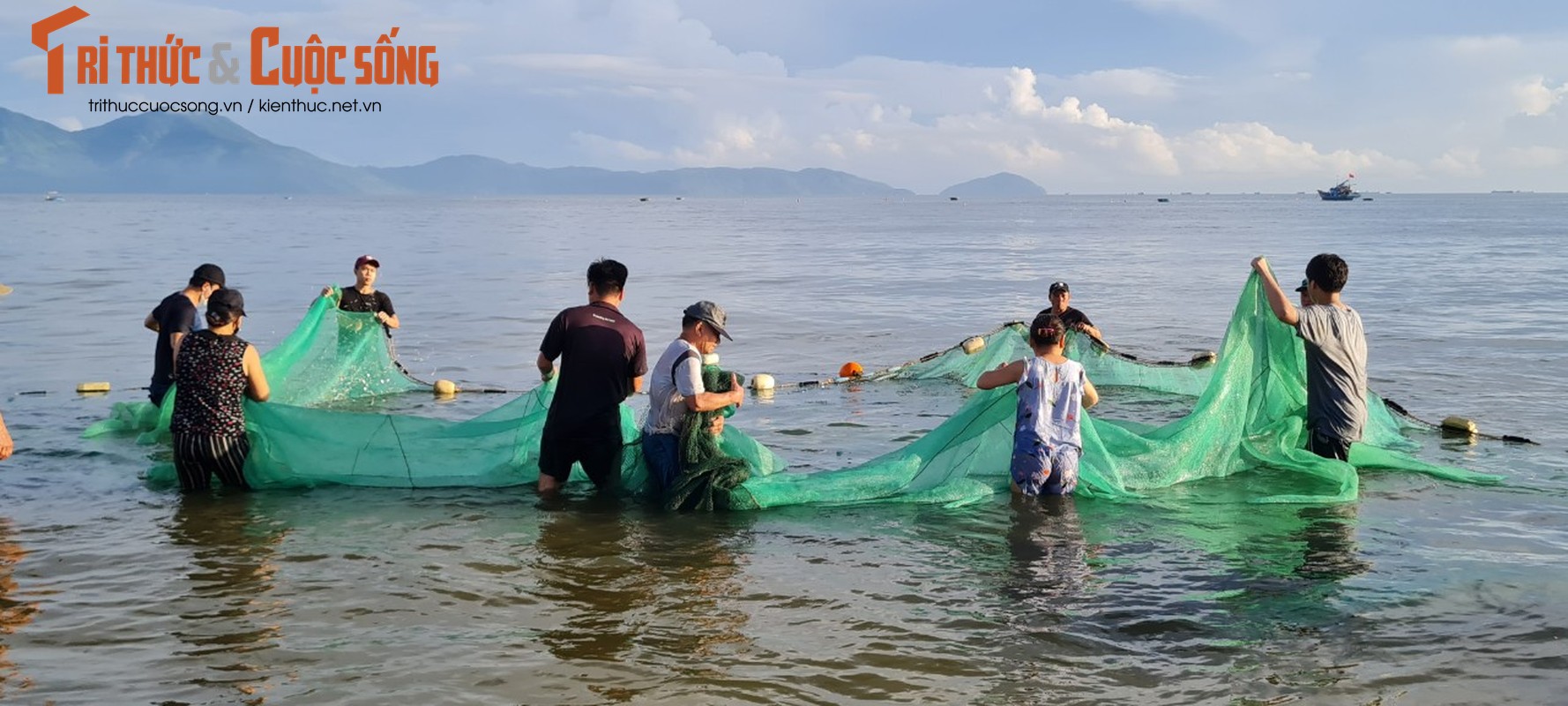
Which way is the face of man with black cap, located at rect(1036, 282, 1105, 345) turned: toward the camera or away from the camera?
toward the camera

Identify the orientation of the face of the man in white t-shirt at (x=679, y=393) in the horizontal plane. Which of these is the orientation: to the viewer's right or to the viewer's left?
to the viewer's right

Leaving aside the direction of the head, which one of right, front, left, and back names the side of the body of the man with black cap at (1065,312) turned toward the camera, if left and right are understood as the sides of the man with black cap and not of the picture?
front

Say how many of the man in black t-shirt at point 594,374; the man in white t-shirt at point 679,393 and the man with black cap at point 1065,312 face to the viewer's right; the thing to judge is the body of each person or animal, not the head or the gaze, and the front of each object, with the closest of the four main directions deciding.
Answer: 1

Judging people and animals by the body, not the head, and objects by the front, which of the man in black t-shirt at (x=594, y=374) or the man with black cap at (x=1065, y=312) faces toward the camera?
the man with black cap

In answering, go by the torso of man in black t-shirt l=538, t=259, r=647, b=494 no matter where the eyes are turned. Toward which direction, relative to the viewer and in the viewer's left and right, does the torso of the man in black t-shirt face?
facing away from the viewer

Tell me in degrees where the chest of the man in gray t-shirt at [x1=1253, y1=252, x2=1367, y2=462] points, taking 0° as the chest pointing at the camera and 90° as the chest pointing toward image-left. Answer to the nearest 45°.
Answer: approximately 135°

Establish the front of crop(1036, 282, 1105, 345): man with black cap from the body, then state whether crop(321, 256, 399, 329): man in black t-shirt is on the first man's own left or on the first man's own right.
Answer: on the first man's own right

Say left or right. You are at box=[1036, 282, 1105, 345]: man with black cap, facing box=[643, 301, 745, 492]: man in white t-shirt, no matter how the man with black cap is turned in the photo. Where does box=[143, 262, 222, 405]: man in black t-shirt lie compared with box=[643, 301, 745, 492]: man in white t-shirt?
right

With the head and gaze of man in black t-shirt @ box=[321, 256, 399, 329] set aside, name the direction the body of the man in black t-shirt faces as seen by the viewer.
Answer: toward the camera

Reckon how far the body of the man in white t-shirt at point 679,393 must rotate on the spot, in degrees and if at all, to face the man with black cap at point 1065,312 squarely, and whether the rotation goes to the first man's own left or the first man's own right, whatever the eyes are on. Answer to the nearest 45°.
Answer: approximately 45° to the first man's own left

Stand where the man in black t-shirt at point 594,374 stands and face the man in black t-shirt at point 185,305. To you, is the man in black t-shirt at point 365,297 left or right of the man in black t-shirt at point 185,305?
right

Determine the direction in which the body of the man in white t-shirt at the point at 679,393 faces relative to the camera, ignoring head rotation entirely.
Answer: to the viewer's right
